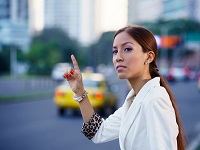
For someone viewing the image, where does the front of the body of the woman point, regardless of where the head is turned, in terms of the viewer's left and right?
facing the viewer and to the left of the viewer

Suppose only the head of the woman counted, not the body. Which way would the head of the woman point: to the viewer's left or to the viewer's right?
to the viewer's left
